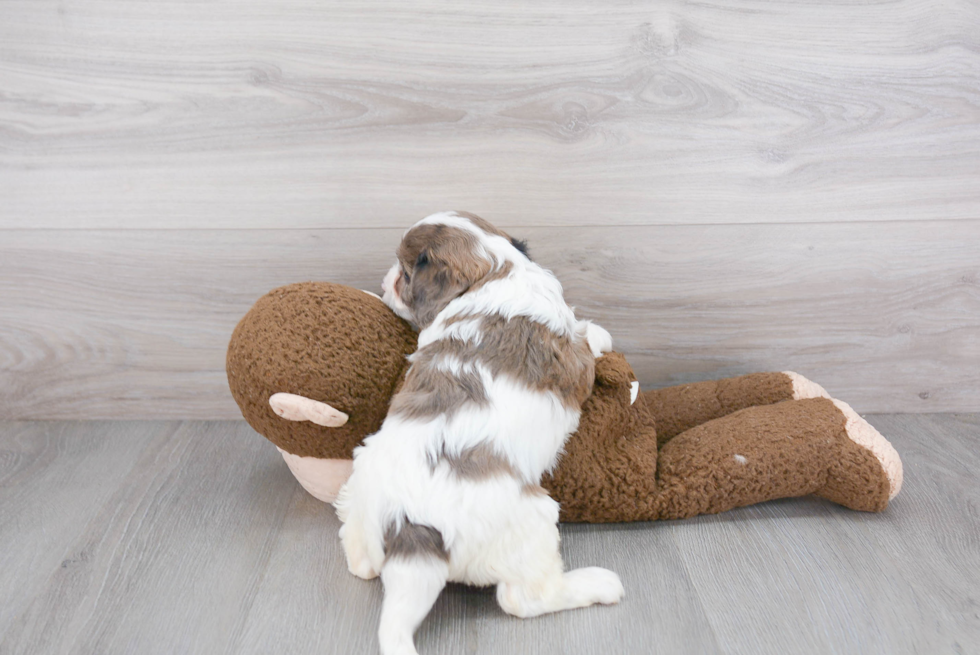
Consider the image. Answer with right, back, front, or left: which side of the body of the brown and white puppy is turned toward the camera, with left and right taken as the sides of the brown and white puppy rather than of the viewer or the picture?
back
